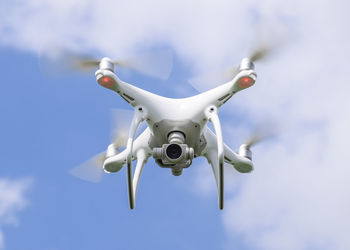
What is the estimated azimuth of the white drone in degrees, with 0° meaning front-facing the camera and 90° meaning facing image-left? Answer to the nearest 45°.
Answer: approximately 0°
